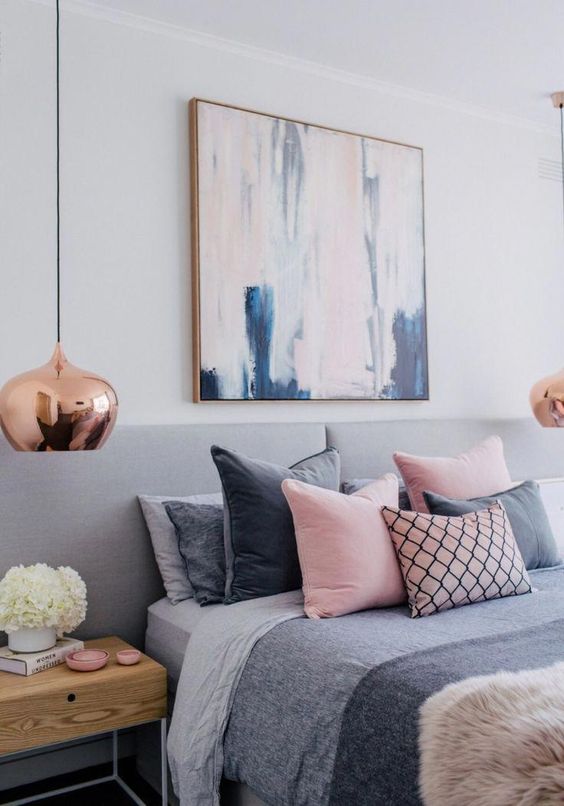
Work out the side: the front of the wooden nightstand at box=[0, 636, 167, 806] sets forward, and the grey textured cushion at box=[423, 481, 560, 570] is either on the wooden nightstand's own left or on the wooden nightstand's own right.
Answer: on the wooden nightstand's own left

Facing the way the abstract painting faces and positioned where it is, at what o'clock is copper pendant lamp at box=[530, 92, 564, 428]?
The copper pendant lamp is roughly at 10 o'clock from the abstract painting.

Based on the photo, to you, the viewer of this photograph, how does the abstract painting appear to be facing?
facing the viewer and to the right of the viewer

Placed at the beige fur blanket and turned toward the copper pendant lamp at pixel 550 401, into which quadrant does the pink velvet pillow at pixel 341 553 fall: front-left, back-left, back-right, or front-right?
front-left

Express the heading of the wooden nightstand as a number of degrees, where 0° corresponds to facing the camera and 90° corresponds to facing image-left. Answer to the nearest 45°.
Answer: approximately 315°

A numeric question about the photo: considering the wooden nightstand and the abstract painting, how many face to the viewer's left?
0

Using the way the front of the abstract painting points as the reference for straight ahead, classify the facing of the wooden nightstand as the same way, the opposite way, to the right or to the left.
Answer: the same way

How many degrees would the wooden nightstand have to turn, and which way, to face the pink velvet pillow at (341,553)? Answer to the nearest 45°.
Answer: approximately 45° to its left
